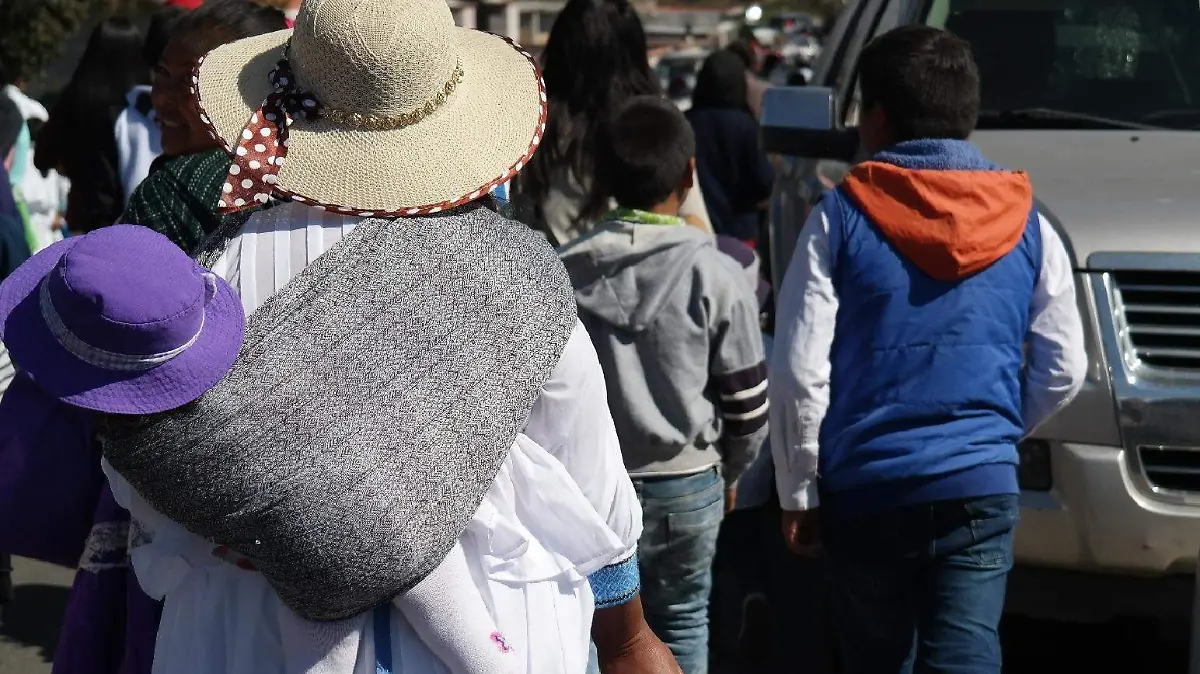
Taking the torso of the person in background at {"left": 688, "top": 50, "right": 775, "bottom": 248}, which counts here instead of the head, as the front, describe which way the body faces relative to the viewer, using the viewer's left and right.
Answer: facing away from the viewer

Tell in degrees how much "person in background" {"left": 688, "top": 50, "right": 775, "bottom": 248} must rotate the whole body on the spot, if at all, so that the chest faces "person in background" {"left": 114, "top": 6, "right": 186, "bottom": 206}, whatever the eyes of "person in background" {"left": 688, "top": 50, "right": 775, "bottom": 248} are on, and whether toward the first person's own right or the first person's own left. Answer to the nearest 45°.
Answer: approximately 135° to the first person's own left

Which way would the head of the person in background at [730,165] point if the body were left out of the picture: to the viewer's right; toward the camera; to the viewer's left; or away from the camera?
away from the camera

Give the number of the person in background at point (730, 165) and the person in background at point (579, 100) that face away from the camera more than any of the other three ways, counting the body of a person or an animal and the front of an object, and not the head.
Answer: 2

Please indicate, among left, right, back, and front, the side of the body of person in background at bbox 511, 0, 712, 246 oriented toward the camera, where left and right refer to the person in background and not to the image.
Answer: back

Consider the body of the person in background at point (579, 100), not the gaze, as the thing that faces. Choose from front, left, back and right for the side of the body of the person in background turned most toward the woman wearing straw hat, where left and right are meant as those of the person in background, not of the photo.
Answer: back

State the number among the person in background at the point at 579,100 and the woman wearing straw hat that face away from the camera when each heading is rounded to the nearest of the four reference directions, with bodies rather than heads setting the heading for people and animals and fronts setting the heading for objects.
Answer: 2

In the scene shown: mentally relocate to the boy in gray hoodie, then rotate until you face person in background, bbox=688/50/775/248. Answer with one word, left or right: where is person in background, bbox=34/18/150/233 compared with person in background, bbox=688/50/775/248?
left

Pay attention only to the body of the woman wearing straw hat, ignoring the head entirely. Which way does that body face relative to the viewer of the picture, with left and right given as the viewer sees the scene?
facing away from the viewer

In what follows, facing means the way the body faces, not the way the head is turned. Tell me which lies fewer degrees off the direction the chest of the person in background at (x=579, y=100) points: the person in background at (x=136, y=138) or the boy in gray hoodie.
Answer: the person in background

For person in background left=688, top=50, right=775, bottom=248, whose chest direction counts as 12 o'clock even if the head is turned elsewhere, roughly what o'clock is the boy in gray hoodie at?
The boy in gray hoodie is roughly at 6 o'clock from the person in background.
